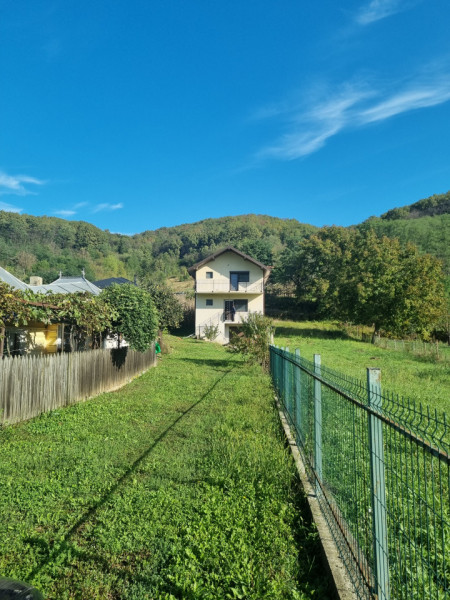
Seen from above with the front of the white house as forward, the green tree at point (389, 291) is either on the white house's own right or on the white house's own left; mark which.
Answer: on the white house's own left

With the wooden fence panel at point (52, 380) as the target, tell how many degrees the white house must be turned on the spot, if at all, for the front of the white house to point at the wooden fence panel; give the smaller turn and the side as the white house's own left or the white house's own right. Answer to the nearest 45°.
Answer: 0° — it already faces it

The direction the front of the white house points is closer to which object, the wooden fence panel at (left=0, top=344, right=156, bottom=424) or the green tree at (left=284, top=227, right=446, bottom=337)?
the wooden fence panel

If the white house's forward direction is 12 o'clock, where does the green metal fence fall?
The green metal fence is roughly at 12 o'clock from the white house.

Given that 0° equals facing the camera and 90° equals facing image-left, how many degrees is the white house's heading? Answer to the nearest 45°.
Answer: approximately 0°
